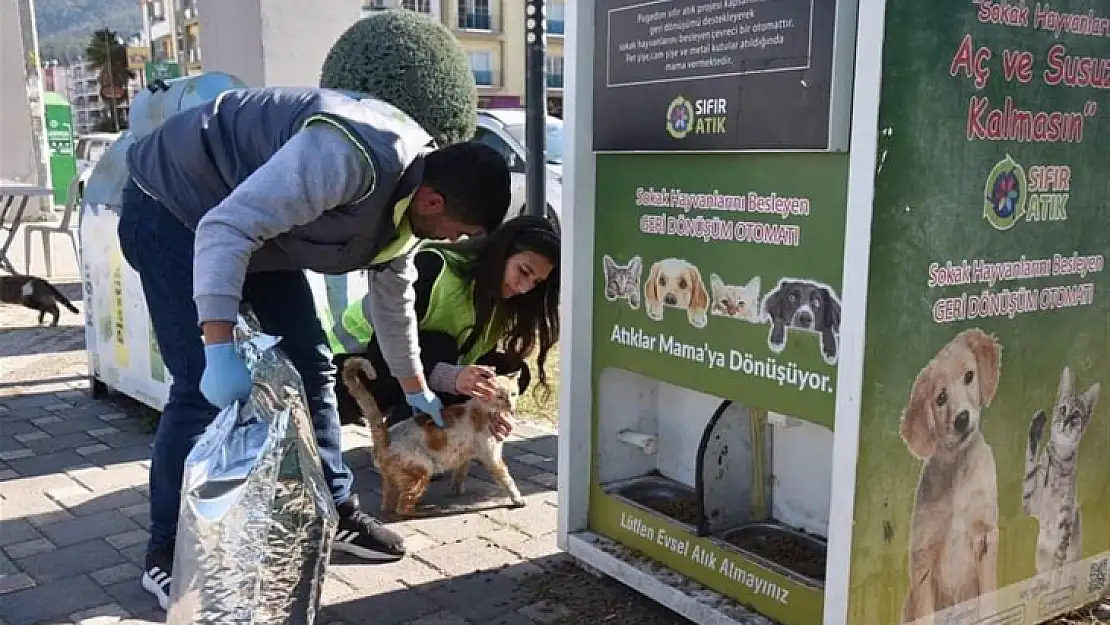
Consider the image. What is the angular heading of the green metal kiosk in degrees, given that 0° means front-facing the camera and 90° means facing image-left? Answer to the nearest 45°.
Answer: approximately 45°

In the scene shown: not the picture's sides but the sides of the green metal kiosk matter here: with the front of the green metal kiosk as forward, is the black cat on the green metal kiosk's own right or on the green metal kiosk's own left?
on the green metal kiosk's own right

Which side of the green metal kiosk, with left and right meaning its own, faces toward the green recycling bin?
right

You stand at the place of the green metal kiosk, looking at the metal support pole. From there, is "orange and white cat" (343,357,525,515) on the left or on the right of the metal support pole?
left

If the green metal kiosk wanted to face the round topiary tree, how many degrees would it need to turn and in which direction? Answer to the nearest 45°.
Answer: approximately 90° to its right

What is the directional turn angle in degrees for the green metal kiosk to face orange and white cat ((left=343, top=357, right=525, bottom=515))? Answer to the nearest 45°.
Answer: approximately 45° to its right
